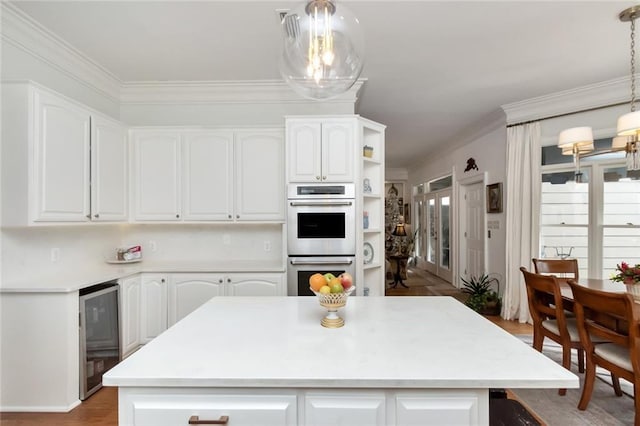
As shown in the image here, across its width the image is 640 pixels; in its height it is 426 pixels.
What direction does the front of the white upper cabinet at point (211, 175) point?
toward the camera

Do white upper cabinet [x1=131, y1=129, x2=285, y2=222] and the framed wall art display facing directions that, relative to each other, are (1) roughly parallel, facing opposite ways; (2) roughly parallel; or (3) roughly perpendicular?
roughly perpendicular

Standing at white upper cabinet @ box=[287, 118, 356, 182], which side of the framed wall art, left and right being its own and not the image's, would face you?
front

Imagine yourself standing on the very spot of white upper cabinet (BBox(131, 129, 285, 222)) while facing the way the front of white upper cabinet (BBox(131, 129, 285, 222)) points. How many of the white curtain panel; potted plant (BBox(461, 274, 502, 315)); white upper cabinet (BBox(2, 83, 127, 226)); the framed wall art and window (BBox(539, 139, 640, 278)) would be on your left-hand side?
4

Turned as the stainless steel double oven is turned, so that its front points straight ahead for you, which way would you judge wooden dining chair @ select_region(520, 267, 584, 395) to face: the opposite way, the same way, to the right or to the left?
to the left

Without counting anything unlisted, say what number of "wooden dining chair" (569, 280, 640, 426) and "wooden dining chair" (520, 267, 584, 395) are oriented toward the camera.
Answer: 0

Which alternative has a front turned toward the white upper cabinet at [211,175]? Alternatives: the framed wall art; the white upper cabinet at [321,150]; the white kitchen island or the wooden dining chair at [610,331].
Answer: the framed wall art

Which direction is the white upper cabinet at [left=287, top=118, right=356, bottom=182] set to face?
toward the camera

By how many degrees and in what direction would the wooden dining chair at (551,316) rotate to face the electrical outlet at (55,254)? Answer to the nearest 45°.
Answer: approximately 180°

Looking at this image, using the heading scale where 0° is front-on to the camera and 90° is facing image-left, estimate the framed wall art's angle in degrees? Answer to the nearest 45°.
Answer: approximately 45°

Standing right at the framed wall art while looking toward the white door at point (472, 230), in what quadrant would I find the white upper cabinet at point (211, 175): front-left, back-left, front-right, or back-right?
back-left

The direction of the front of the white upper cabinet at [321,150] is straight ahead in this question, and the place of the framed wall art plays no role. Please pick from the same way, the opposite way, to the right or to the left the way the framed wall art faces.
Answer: to the right

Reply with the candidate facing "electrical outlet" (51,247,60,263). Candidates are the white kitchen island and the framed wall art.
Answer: the framed wall art
